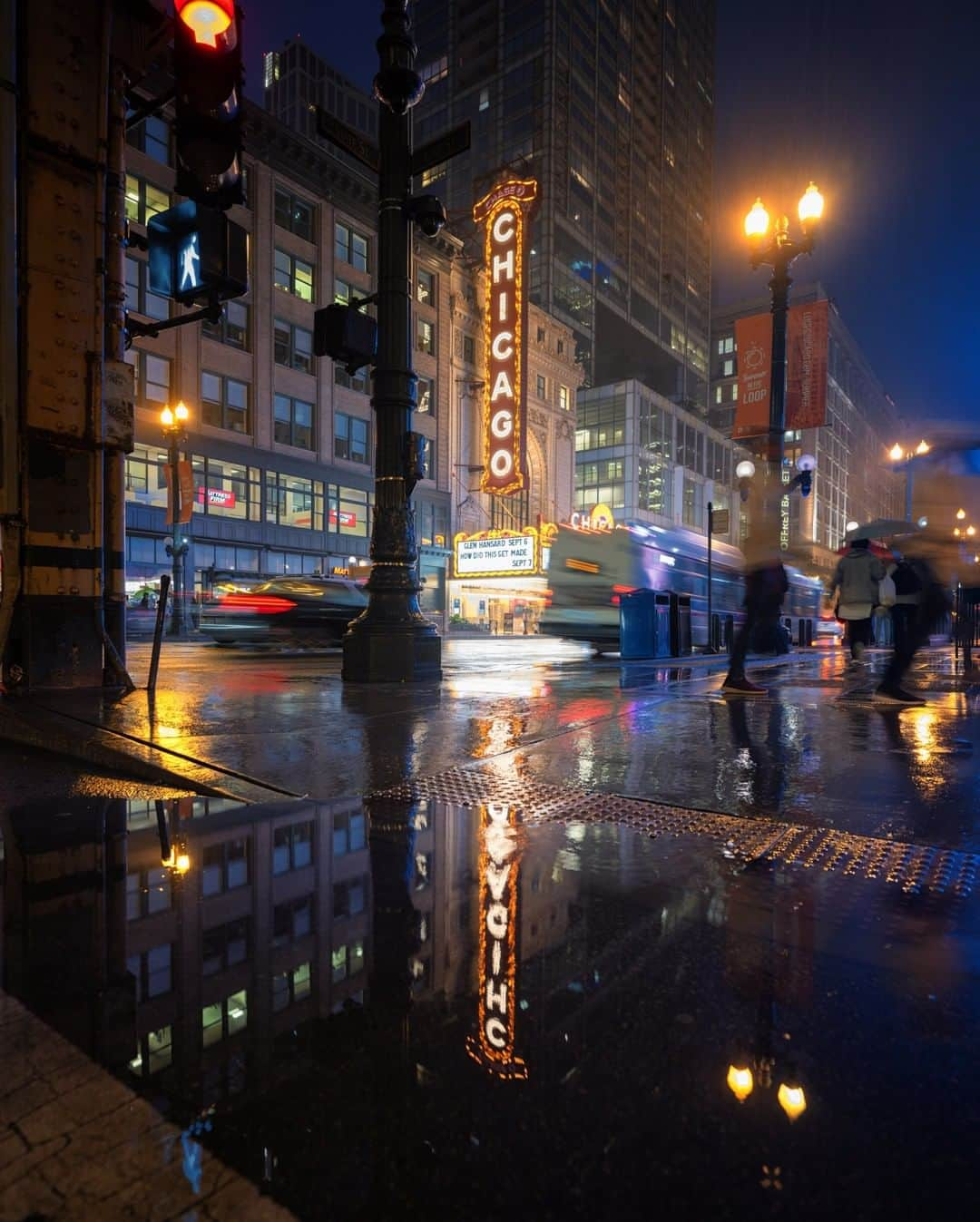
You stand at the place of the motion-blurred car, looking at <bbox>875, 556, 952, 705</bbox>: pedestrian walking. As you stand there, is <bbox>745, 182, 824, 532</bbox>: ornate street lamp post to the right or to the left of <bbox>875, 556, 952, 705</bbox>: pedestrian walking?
left

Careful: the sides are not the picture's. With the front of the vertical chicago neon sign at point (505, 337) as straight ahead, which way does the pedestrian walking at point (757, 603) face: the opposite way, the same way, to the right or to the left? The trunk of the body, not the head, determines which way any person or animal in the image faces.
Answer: to the left

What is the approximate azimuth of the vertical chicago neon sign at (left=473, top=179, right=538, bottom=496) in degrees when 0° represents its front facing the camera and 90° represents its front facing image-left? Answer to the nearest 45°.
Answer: approximately 0°

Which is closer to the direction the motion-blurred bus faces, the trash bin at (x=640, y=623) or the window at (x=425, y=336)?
the window

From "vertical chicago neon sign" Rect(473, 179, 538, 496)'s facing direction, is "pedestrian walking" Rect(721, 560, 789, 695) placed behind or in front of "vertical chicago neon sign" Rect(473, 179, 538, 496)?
in front

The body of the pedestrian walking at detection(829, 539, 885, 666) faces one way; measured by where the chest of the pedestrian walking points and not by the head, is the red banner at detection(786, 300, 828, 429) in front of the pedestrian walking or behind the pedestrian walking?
in front
